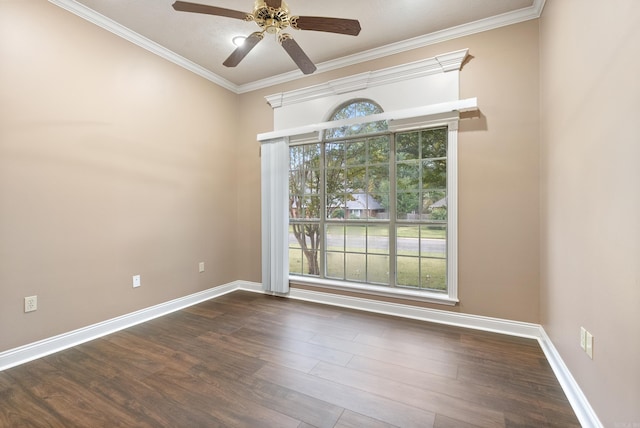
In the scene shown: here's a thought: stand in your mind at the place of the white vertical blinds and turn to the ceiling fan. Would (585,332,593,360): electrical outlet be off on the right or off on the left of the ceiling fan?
left

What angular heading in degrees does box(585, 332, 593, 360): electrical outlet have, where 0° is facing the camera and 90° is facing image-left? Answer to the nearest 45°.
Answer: approximately 90°

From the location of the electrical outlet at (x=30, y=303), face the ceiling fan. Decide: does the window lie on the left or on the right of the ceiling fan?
left

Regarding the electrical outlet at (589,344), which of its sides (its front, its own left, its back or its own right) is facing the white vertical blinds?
front

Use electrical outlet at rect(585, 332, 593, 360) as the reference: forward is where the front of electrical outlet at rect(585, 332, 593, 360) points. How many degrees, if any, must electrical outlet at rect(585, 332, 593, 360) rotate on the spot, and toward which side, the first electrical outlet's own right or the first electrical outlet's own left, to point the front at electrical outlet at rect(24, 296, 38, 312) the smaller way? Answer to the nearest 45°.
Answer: approximately 45° to the first electrical outlet's own left

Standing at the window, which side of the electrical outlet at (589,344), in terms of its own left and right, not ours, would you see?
front
